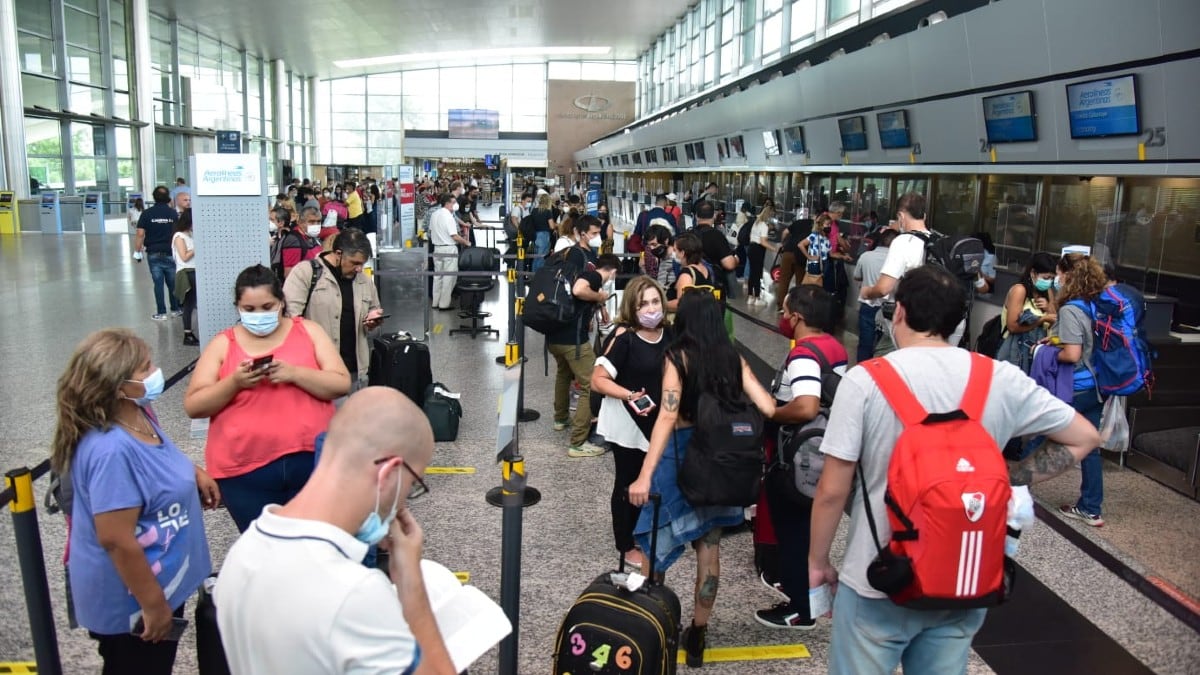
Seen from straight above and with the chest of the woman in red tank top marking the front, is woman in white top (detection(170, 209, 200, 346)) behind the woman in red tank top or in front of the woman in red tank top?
behind

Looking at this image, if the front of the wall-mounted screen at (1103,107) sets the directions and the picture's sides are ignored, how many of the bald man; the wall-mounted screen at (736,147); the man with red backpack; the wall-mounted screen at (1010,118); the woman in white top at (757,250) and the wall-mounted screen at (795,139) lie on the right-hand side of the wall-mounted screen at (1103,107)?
4

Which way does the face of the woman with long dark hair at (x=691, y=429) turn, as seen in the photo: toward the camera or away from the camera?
away from the camera

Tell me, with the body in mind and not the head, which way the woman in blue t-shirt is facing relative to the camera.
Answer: to the viewer's right

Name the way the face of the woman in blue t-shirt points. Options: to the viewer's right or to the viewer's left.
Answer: to the viewer's right

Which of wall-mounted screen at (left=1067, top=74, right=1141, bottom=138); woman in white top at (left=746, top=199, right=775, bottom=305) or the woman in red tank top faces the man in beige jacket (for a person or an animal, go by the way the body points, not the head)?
the wall-mounted screen

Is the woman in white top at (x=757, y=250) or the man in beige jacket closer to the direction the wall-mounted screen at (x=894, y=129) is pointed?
the man in beige jacket

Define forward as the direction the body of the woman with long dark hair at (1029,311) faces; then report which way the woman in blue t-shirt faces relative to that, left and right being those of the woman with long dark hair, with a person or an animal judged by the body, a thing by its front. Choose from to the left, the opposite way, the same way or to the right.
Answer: to the left

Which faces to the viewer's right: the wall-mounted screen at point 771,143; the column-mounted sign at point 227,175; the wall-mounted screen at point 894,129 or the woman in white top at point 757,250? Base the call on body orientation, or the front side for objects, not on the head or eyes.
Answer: the woman in white top
